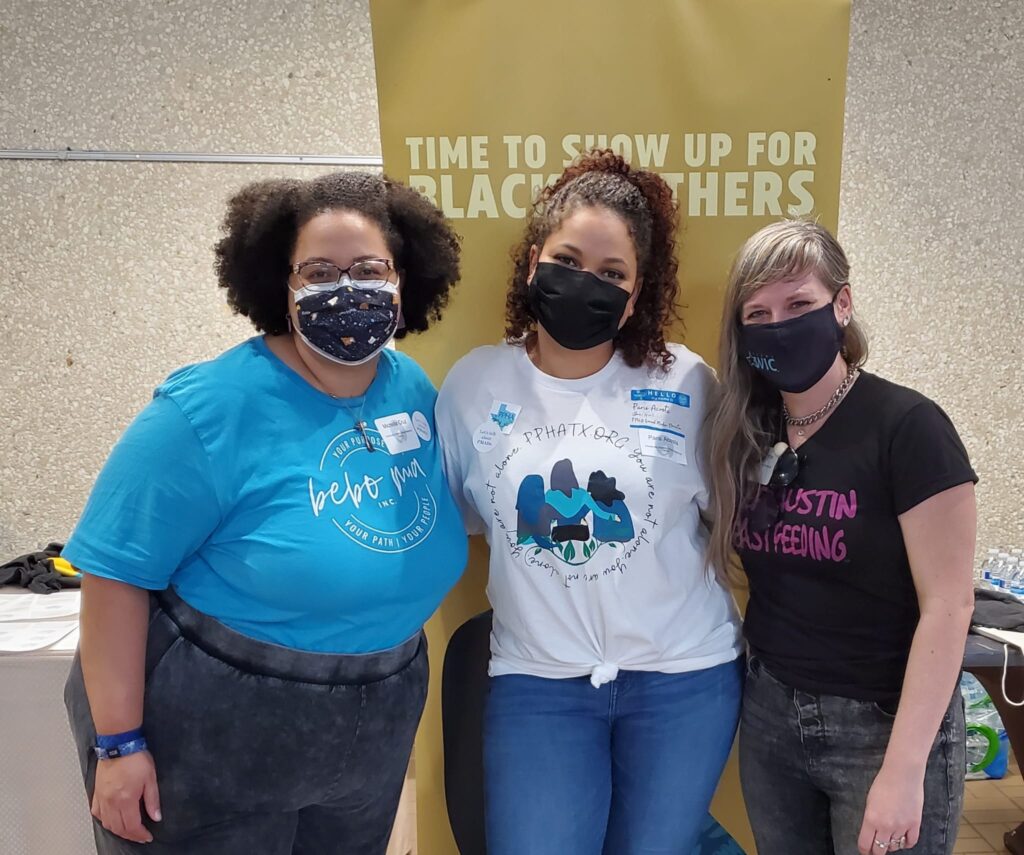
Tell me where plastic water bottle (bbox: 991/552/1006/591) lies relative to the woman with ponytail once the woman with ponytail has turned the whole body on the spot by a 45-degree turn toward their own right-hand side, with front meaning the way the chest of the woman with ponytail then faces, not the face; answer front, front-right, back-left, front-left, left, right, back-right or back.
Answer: back

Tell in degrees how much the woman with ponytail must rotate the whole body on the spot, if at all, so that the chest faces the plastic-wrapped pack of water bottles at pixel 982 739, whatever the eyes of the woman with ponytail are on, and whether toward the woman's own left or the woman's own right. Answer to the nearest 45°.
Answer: approximately 135° to the woman's own left

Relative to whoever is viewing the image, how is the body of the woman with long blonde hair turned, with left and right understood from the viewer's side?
facing the viewer and to the left of the viewer

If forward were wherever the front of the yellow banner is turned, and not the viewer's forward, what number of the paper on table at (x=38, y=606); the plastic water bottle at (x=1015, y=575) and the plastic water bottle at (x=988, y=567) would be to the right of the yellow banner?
1

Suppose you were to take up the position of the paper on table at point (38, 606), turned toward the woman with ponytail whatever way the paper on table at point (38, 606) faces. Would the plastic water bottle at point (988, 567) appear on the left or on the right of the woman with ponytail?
left

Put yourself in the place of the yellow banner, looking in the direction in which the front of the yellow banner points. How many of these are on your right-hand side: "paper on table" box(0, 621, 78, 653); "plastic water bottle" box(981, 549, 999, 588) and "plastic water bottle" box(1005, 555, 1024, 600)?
1

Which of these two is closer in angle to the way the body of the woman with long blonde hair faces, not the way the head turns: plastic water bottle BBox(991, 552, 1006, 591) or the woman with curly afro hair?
the woman with curly afro hair

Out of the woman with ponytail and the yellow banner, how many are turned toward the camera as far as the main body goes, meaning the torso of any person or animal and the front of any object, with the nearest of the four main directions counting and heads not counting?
2

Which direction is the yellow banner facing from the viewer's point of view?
toward the camera

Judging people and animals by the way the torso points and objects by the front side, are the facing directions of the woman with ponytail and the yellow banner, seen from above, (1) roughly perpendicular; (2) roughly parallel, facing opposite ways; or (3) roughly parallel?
roughly parallel

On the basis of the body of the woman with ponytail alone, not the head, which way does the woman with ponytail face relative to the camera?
toward the camera
